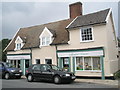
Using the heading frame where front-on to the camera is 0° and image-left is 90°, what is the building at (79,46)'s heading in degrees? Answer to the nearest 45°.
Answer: approximately 45°

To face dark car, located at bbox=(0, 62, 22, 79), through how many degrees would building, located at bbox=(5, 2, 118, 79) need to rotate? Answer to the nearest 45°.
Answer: approximately 45° to its right

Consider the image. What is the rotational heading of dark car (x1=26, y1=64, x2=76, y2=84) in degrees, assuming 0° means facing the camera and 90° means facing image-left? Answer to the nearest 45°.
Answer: approximately 315°

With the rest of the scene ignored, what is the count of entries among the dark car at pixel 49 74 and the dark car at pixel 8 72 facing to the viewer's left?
0

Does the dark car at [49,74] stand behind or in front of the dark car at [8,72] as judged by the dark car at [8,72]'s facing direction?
in front

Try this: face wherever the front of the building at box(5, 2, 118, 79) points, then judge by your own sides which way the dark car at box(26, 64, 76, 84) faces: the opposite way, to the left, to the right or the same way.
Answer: to the left

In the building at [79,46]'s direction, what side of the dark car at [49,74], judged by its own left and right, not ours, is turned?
left

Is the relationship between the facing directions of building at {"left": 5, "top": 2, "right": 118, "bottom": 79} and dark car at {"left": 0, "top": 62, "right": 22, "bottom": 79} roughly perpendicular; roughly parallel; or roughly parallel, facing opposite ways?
roughly perpendicular

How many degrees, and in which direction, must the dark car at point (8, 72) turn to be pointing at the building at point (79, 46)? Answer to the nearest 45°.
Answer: approximately 45° to its left

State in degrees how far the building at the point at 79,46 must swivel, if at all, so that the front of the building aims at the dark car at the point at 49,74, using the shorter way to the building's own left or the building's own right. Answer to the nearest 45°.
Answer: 0° — it already faces it
